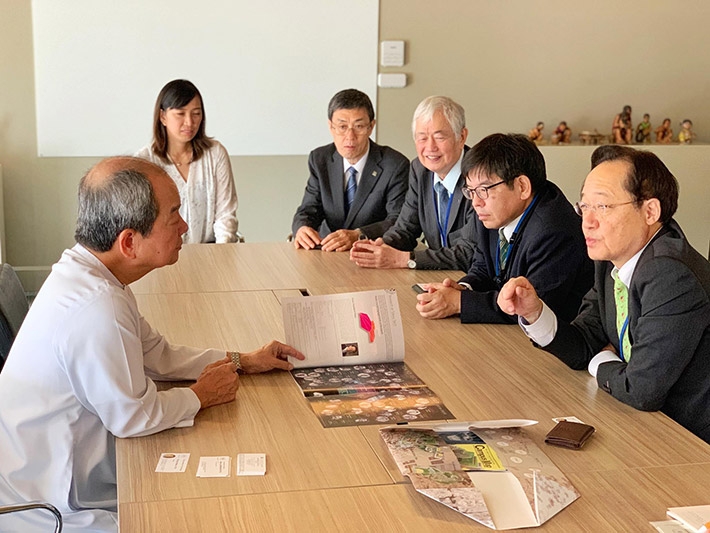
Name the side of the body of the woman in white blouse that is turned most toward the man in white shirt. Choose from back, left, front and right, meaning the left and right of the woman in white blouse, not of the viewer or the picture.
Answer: front

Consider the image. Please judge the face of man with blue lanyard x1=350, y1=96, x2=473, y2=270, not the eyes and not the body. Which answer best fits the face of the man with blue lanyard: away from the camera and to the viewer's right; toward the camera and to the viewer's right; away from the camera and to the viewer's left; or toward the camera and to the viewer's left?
toward the camera and to the viewer's left

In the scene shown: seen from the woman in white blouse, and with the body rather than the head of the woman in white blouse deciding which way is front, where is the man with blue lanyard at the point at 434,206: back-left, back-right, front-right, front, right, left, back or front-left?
front-left

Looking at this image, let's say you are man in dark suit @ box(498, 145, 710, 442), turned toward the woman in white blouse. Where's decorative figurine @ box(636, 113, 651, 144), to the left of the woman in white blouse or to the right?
right

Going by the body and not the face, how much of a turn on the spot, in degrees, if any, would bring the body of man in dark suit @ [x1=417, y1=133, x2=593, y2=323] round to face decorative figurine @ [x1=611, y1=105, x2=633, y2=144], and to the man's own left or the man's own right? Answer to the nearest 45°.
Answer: approximately 135° to the man's own right

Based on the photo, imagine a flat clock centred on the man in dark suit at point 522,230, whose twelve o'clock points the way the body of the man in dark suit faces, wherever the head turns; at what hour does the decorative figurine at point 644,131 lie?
The decorative figurine is roughly at 5 o'clock from the man in dark suit.

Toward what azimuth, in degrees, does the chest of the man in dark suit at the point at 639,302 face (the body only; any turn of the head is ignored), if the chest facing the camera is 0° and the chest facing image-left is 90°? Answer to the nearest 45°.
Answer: approximately 45°

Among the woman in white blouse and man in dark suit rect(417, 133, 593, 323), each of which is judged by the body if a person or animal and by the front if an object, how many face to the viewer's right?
0

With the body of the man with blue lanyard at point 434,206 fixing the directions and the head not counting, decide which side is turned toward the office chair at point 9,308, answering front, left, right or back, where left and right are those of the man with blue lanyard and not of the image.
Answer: front

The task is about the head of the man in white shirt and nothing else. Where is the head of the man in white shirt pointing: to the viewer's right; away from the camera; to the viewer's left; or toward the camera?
to the viewer's right

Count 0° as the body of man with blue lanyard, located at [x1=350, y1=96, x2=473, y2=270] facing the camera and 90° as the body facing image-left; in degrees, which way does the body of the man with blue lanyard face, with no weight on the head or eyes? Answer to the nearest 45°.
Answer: approximately 45°

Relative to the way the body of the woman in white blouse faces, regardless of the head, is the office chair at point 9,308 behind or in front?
in front

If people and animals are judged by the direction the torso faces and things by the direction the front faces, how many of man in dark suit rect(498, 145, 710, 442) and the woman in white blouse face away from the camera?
0
